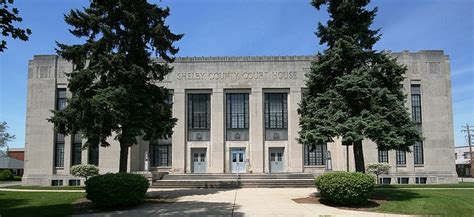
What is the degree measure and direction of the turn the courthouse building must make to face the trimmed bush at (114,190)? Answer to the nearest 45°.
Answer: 0° — it already faces it

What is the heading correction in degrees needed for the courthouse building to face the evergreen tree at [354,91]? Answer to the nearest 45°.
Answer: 0° — it already faces it

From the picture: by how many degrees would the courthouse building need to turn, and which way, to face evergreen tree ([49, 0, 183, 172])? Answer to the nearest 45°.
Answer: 0° — it already faces it

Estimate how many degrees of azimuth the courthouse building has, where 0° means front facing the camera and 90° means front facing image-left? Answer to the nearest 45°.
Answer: approximately 0°
